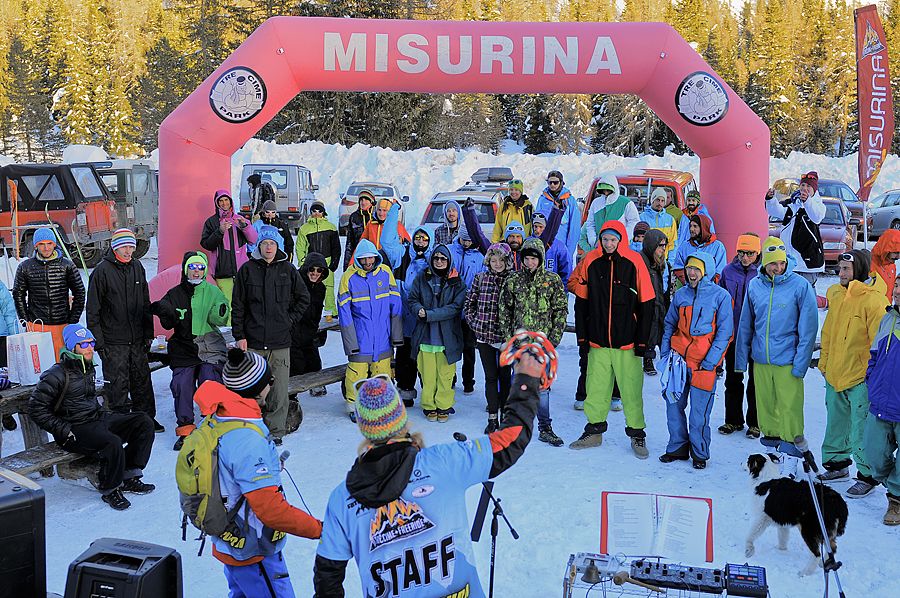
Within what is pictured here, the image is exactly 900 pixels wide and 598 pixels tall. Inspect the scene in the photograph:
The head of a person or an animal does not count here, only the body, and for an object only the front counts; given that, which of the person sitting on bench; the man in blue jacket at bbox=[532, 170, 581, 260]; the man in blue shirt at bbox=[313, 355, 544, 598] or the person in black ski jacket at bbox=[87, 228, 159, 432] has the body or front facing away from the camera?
the man in blue shirt at bbox=[313, 355, 544, 598]

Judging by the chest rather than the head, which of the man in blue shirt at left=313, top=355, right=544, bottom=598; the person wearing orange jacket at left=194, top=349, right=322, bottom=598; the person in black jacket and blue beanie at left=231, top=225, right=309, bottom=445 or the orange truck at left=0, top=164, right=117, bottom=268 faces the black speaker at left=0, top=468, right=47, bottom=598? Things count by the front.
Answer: the person in black jacket and blue beanie

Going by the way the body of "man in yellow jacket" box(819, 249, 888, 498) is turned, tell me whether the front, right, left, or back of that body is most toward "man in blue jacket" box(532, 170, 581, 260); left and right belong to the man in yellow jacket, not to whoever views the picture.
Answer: right

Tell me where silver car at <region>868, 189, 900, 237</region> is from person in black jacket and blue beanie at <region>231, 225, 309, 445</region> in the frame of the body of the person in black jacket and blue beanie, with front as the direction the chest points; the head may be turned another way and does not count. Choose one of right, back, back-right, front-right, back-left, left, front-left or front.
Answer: back-left

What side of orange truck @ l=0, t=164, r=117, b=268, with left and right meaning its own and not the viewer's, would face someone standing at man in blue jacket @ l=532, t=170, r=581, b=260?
back

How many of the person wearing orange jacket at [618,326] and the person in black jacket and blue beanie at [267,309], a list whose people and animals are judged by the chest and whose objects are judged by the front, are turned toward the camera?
2

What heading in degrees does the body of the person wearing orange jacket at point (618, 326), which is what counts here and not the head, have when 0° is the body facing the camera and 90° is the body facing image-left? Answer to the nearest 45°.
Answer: approximately 0°

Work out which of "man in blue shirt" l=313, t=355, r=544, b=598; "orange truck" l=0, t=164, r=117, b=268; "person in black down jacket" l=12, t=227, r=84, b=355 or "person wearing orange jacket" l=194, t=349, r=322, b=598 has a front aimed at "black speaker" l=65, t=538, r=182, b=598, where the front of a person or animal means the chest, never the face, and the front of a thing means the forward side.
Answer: the person in black down jacket

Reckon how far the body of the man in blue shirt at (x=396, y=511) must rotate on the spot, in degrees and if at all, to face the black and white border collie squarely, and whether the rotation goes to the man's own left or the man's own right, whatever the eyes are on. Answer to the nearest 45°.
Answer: approximately 45° to the man's own right
